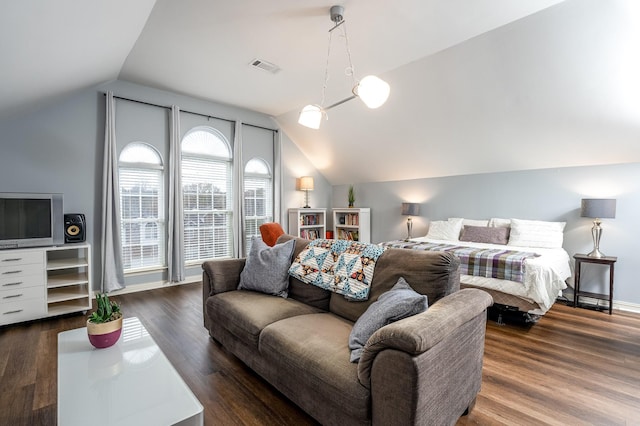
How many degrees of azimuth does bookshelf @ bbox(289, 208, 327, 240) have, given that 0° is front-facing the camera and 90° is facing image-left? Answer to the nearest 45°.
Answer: approximately 315°

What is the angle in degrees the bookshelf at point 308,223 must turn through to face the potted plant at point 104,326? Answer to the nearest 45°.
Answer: approximately 45° to its right

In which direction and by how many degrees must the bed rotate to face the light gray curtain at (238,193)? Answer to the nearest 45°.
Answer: approximately 45° to its right

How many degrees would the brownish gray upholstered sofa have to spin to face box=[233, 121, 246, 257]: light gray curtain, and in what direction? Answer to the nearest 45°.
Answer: approximately 90° to its right

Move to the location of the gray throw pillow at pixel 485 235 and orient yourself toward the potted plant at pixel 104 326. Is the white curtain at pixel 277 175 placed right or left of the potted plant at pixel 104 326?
right

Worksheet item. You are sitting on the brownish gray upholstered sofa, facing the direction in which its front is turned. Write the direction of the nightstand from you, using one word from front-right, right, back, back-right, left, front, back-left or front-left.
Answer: back

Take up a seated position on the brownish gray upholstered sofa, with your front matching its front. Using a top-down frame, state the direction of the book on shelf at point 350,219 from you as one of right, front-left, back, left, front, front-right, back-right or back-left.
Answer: back-right

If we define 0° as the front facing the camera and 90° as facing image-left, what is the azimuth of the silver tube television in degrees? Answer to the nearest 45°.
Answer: approximately 315°
